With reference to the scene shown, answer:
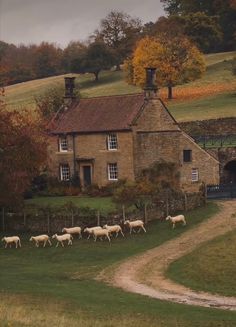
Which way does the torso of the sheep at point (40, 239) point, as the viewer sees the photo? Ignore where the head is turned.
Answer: to the viewer's left

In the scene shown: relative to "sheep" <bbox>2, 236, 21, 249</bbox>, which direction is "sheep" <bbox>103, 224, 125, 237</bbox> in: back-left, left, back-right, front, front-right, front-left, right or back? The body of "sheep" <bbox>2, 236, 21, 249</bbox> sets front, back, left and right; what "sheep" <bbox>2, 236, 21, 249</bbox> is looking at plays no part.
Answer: back

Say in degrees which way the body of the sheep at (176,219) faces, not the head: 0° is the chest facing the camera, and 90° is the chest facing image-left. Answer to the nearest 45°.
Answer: approximately 90°

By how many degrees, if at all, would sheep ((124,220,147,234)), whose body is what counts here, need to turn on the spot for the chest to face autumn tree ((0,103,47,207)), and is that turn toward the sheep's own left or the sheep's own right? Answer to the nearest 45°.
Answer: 0° — it already faces it

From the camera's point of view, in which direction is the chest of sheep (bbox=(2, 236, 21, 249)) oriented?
to the viewer's left

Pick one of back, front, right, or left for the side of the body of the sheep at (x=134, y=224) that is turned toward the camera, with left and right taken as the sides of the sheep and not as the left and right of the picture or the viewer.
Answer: left

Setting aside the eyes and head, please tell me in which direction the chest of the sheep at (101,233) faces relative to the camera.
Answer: to the viewer's left

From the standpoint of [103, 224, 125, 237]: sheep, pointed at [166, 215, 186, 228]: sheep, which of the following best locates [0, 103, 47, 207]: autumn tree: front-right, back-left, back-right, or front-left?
back-left

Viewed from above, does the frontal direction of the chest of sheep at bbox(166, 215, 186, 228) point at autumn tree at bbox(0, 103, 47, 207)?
yes

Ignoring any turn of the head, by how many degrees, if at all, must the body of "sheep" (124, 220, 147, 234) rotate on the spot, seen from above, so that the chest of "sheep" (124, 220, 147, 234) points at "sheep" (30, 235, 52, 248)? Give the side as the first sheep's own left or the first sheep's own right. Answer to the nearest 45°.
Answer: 0° — it already faces it

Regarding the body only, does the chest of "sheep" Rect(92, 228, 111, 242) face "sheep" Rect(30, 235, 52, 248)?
yes
